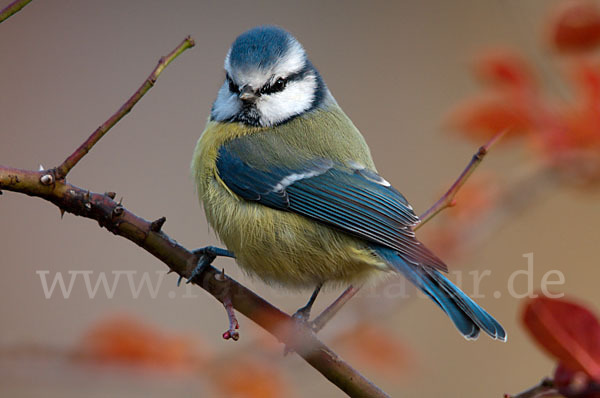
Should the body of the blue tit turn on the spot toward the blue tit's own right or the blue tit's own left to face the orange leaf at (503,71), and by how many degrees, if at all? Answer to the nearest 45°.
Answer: approximately 135° to the blue tit's own left

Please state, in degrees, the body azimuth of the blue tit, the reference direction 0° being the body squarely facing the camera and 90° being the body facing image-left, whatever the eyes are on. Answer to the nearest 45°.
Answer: approximately 90°

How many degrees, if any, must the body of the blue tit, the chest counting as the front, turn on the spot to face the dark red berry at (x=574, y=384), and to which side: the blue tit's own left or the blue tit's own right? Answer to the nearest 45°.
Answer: approximately 90° to the blue tit's own left

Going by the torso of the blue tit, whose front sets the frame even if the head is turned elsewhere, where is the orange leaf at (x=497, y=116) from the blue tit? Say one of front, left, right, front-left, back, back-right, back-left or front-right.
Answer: back-left
